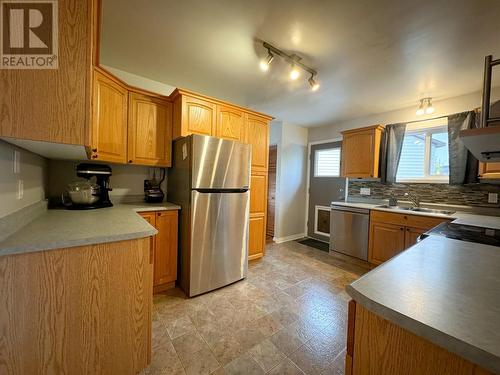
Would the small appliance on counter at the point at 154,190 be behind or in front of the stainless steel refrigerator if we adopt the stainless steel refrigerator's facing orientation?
behind

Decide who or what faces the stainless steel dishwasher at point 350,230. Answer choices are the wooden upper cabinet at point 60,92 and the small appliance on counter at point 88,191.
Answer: the wooden upper cabinet

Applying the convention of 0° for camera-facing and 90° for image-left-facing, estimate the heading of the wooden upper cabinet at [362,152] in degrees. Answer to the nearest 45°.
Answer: approximately 45°

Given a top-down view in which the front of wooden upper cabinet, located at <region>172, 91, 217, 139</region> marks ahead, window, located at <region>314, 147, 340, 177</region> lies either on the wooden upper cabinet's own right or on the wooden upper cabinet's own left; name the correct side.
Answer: on the wooden upper cabinet's own left

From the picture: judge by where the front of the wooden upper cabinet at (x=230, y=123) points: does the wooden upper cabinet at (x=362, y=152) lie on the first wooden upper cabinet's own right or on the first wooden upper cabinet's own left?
on the first wooden upper cabinet's own left

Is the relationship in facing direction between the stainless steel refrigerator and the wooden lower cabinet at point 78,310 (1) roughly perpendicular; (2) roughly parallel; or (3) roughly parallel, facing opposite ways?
roughly perpendicular

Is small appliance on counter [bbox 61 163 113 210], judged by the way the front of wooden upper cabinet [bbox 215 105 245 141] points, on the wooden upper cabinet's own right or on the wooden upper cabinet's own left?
on the wooden upper cabinet's own right

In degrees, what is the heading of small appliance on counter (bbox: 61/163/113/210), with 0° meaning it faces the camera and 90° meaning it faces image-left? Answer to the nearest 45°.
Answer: approximately 90°

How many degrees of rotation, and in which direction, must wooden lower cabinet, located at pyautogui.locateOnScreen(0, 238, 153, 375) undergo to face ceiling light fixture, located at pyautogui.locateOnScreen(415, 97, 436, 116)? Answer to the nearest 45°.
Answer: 0° — it already faces it
